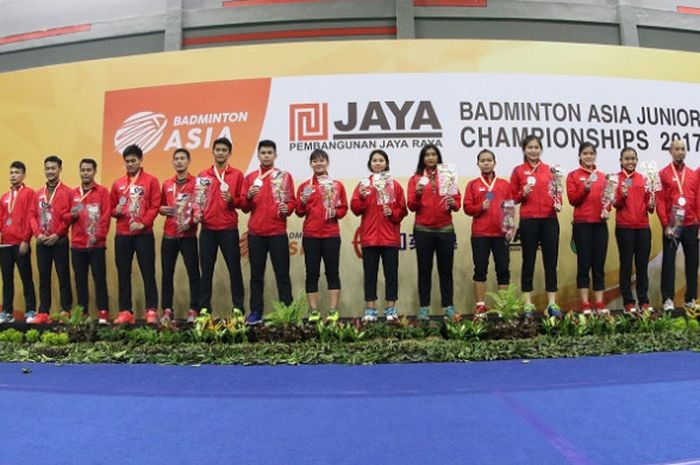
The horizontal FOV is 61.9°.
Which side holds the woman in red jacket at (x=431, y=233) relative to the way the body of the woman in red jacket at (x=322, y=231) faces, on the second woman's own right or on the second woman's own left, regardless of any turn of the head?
on the second woman's own left

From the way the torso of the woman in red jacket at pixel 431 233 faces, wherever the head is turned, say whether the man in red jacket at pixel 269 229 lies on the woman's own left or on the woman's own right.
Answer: on the woman's own right

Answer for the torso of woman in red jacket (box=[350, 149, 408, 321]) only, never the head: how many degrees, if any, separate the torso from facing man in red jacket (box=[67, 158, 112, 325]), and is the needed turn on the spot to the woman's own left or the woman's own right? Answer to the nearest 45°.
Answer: approximately 90° to the woman's own right

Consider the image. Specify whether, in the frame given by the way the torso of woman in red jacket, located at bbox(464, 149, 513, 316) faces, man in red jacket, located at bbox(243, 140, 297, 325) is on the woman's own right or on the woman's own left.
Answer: on the woman's own right

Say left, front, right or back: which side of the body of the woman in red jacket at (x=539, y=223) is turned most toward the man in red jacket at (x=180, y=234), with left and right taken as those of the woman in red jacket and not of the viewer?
right

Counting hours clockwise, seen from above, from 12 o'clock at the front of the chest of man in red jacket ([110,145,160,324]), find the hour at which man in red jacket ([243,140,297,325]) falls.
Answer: man in red jacket ([243,140,297,325]) is roughly at 10 o'clock from man in red jacket ([110,145,160,324]).

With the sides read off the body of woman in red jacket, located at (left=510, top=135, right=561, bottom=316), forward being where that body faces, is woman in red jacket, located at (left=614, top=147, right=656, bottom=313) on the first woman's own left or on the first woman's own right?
on the first woman's own left

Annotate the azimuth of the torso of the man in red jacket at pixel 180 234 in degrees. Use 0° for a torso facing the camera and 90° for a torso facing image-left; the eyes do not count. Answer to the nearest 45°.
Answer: approximately 0°

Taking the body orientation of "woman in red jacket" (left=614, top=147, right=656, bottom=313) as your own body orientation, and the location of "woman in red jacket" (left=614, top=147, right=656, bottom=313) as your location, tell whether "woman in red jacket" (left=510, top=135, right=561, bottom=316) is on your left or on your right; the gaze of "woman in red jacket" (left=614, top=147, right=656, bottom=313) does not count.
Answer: on your right
